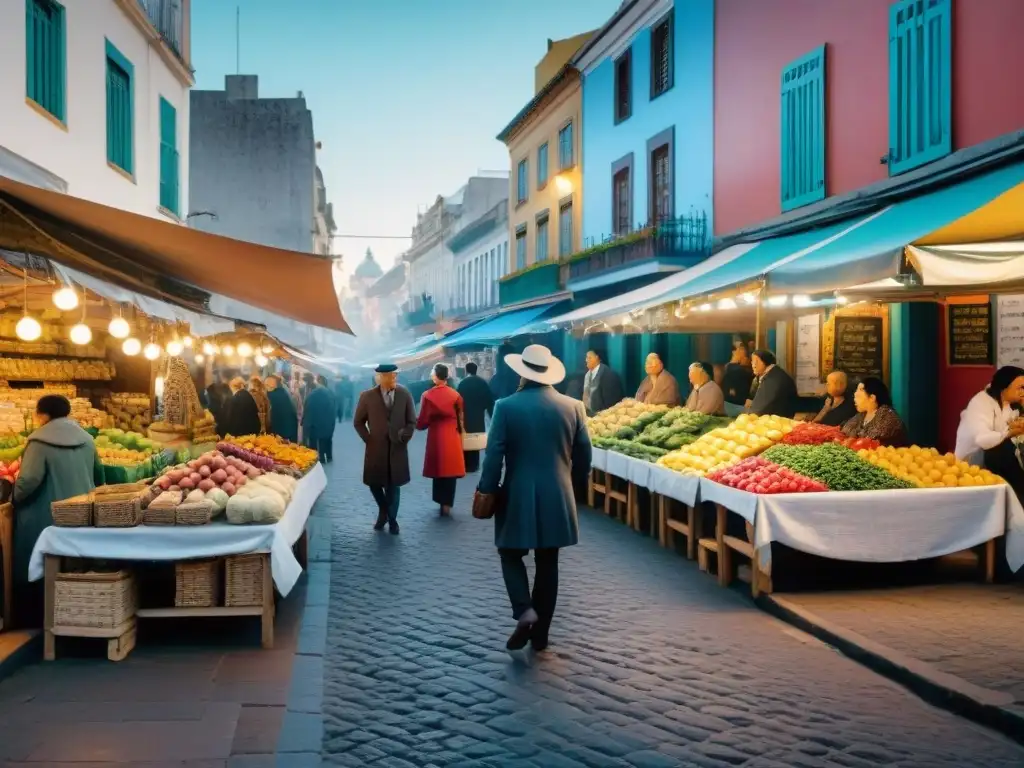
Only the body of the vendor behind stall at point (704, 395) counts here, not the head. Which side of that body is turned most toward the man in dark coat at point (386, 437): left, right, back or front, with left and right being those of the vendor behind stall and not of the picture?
front

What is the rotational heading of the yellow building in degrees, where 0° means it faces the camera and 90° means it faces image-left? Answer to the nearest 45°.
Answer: approximately 45°

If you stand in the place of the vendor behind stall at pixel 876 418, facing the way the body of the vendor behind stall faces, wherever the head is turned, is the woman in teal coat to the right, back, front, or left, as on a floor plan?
front

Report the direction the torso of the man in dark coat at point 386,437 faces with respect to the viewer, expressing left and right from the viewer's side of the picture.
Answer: facing the viewer

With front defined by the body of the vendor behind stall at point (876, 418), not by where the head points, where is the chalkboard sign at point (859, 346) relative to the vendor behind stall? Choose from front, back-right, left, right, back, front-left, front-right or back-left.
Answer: back-right

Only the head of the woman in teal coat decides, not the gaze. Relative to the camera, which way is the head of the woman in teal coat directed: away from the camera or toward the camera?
away from the camera

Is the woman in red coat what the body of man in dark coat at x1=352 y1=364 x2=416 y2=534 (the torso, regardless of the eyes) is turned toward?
no

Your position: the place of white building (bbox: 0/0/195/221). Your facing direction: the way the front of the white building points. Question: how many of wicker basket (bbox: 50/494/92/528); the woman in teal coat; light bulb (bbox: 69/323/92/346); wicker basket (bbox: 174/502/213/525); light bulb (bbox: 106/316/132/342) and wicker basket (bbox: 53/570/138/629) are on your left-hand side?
0

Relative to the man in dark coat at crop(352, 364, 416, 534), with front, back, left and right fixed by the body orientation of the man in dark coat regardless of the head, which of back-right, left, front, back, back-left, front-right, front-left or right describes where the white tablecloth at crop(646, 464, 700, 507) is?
front-left

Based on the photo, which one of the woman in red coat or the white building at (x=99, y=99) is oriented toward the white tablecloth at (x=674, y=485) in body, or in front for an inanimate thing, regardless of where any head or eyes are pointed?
the white building

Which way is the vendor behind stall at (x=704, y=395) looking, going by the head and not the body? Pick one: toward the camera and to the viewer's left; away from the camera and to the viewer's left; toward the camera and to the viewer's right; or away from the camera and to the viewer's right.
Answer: toward the camera and to the viewer's left

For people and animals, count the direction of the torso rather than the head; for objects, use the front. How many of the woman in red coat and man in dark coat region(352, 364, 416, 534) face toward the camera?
1

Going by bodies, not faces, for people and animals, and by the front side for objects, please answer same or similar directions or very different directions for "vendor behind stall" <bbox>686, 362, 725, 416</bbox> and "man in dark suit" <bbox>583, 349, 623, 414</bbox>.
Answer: same or similar directions

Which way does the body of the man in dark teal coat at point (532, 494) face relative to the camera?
away from the camera

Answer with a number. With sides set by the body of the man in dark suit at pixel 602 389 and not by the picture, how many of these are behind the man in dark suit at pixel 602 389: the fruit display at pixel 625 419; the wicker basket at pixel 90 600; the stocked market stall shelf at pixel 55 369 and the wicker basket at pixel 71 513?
0

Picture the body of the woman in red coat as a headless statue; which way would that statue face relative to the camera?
away from the camera

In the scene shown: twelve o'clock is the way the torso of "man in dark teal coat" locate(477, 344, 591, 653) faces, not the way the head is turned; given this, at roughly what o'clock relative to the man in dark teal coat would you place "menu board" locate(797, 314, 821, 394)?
The menu board is roughly at 1 o'clock from the man in dark teal coat.

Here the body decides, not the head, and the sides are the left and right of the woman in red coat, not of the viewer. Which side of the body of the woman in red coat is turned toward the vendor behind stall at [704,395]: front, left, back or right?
right

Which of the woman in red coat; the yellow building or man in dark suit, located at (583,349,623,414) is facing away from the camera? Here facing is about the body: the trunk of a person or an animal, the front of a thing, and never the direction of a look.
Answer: the woman in red coat
